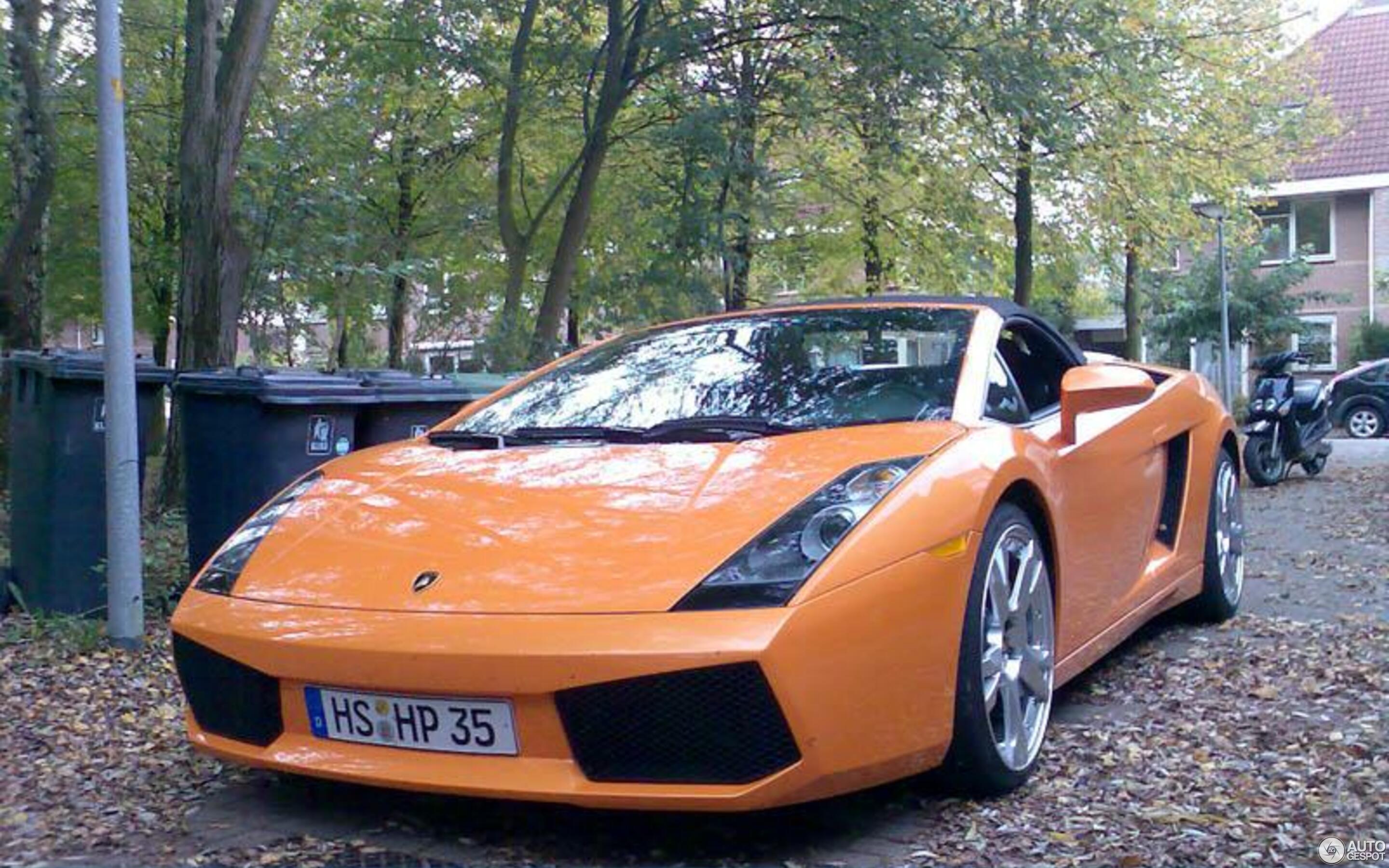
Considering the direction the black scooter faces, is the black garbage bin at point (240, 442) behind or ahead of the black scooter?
ahead

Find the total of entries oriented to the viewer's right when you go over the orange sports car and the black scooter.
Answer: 0

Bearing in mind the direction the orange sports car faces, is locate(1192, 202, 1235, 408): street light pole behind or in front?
behind

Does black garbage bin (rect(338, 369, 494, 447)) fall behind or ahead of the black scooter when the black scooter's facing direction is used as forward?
ahead

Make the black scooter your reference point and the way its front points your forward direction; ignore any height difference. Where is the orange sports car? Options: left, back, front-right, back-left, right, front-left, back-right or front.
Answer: front-left

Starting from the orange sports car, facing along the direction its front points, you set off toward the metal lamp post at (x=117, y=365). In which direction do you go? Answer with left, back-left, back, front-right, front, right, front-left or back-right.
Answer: right

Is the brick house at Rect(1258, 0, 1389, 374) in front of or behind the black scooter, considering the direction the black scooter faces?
behind

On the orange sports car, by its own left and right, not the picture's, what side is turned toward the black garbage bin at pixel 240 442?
right

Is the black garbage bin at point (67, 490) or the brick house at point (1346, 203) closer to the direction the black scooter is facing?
the black garbage bin

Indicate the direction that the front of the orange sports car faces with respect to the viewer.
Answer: facing the viewer and to the left of the viewer

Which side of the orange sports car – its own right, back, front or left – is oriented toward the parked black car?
back

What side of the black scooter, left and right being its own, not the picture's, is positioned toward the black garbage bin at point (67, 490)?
front

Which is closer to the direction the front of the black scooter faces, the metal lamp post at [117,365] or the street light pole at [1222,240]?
the metal lamp post
